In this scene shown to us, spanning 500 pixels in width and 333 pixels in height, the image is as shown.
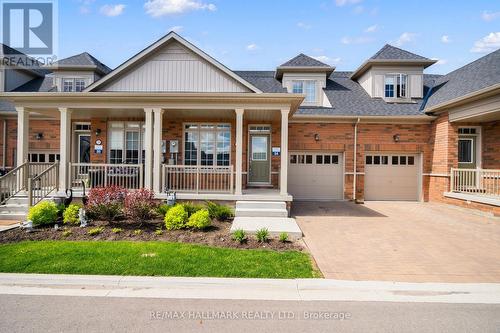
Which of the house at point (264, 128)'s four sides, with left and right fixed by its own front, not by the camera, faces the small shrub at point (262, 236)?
front

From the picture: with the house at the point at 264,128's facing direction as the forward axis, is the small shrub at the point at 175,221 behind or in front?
in front

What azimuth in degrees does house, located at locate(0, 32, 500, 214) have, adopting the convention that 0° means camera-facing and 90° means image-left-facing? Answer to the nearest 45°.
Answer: approximately 0°

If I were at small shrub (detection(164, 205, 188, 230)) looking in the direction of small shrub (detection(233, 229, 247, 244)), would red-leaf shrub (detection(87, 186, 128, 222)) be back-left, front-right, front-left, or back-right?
back-right

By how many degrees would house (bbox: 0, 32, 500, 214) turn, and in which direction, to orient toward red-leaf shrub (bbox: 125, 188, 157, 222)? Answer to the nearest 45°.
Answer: approximately 45° to its right

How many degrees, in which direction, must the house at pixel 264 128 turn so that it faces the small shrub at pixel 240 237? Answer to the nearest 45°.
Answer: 0° — it already faces it

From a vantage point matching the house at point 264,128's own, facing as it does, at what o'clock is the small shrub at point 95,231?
The small shrub is roughly at 1 o'clock from the house.
